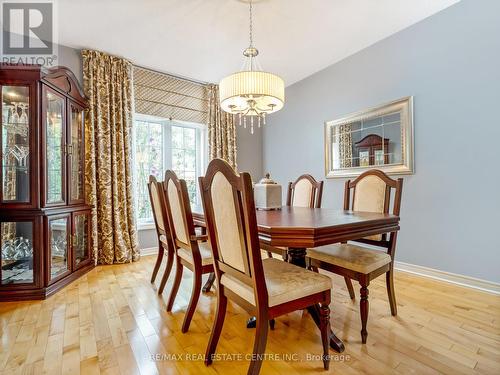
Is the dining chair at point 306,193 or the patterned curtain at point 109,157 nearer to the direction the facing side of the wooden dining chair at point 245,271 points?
the dining chair

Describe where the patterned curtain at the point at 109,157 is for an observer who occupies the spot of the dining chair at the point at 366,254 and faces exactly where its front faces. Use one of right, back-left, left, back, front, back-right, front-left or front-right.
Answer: front-right

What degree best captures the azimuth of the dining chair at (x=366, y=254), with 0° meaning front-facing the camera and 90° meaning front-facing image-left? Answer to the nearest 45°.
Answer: approximately 45°

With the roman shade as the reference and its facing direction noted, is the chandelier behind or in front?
in front

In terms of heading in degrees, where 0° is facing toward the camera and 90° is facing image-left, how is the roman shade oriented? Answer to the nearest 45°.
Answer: approximately 315°

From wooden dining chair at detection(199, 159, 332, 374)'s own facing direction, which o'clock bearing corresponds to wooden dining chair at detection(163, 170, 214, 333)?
wooden dining chair at detection(163, 170, 214, 333) is roughly at 9 o'clock from wooden dining chair at detection(199, 159, 332, 374).

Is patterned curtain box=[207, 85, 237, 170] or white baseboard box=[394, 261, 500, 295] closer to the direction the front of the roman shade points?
the white baseboard

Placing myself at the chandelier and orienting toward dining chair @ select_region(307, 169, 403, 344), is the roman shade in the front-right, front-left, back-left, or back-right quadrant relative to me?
back-left

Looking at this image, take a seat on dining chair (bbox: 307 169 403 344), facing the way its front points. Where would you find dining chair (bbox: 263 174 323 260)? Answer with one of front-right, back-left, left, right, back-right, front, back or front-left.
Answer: right
